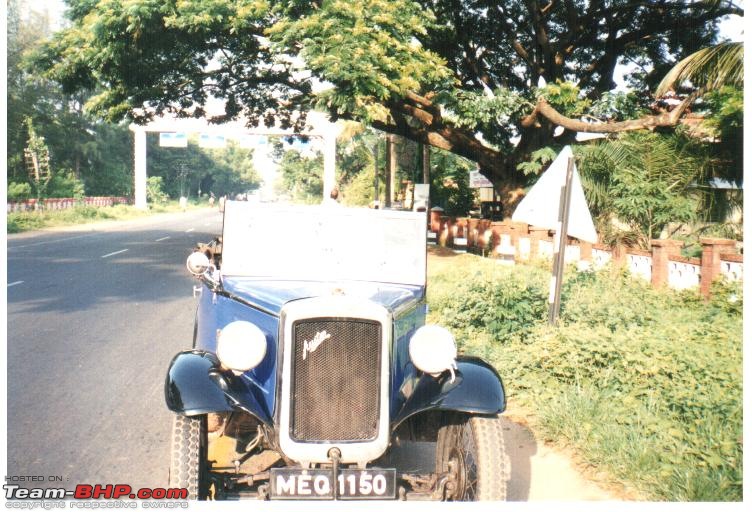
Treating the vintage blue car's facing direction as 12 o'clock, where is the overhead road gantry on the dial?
The overhead road gantry is roughly at 6 o'clock from the vintage blue car.

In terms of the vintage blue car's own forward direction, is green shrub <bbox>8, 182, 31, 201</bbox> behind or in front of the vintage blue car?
behind

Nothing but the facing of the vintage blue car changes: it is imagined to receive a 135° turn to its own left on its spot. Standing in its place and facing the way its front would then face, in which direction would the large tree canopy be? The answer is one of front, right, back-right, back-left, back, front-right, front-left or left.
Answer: front-left

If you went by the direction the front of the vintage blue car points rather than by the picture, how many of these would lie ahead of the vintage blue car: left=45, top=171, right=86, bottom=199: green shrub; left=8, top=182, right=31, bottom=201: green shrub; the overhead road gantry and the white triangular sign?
0

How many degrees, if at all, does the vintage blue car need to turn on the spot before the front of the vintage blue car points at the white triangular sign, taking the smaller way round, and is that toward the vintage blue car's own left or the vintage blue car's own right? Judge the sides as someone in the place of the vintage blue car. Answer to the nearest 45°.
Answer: approximately 135° to the vintage blue car's own left

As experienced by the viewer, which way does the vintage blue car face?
facing the viewer

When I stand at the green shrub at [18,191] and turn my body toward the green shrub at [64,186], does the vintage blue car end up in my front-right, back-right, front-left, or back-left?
back-right

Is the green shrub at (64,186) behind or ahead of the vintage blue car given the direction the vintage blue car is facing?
behind

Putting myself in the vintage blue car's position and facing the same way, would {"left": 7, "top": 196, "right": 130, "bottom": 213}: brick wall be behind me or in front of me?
behind

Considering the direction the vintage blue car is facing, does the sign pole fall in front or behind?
behind
